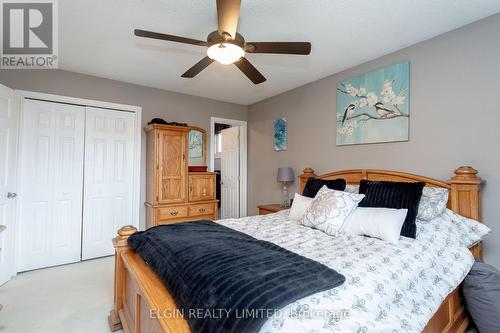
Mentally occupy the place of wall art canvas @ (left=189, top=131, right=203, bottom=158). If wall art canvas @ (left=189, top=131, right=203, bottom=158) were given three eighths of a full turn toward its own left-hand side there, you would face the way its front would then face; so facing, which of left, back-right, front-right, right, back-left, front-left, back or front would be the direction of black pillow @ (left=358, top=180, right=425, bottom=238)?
right

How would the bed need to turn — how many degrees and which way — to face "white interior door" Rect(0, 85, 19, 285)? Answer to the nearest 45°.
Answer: approximately 45° to its right

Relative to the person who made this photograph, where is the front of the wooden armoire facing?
facing the viewer and to the right of the viewer

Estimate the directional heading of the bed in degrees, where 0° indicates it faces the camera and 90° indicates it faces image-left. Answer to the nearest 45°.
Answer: approximately 45°

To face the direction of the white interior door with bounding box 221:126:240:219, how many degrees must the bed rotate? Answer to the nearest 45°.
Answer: approximately 90° to its right

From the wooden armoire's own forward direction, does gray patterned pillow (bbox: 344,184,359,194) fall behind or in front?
in front

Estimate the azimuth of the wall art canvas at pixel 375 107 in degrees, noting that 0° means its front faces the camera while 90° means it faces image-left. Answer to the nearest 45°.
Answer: approximately 45°

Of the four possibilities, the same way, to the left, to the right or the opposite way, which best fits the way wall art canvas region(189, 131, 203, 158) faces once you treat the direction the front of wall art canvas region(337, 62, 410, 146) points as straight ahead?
to the left

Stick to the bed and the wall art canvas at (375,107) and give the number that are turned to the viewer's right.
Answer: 0

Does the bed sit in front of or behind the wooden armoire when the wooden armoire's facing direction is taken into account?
in front
